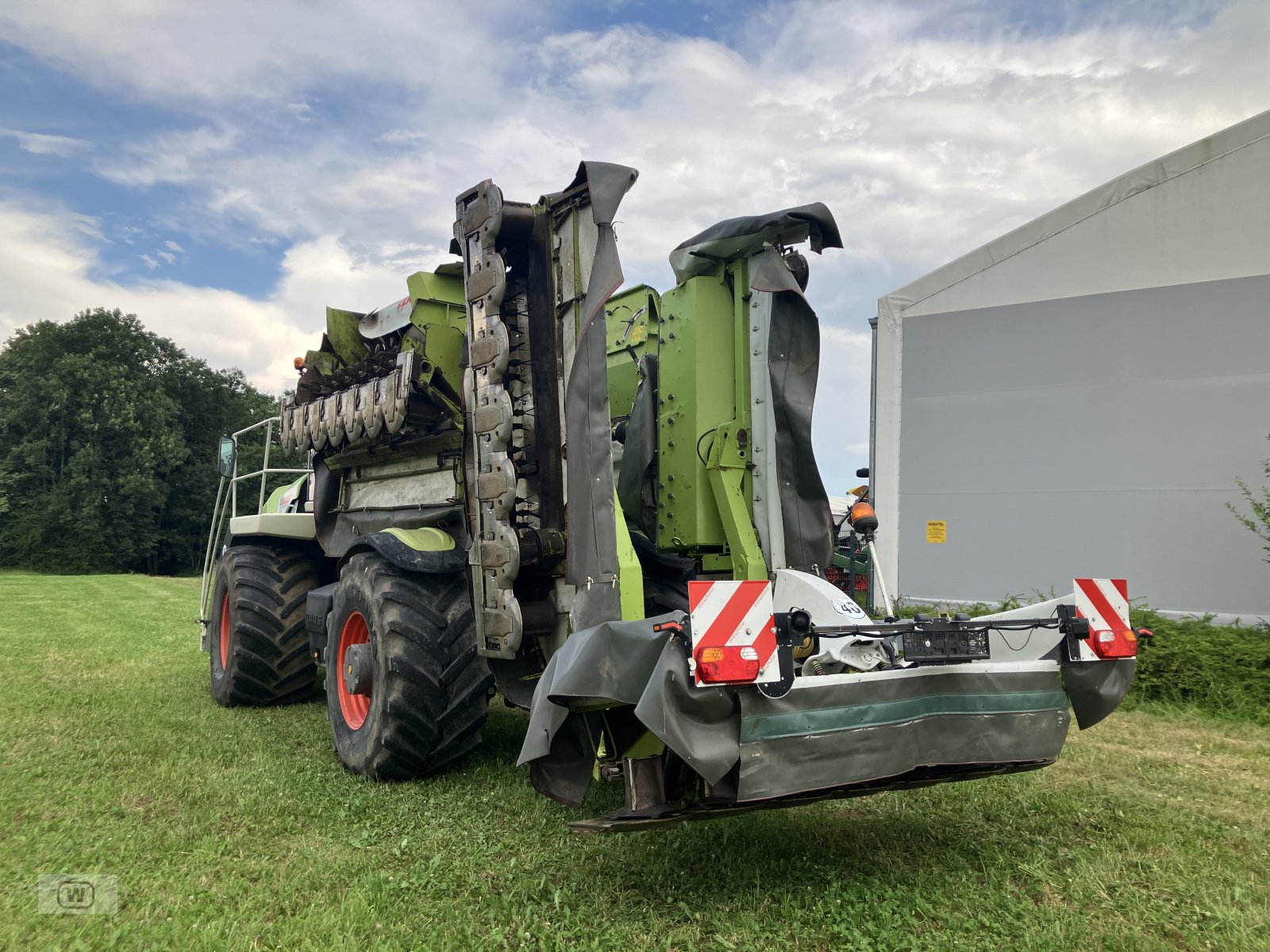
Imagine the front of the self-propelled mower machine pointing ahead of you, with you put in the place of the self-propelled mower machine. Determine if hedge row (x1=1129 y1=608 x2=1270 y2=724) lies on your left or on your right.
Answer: on your right

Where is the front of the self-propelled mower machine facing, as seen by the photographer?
facing away from the viewer and to the left of the viewer

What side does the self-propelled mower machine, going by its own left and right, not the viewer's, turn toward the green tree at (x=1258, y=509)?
right
